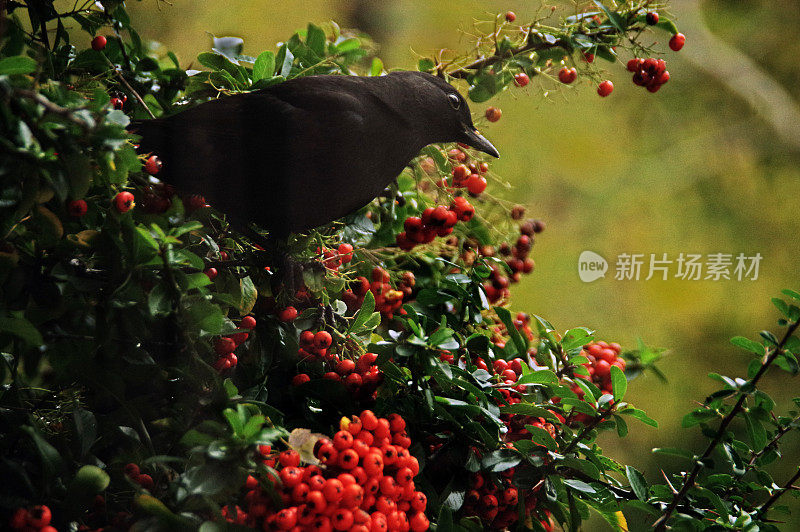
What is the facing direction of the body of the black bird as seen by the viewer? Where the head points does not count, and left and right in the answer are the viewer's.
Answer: facing to the right of the viewer
